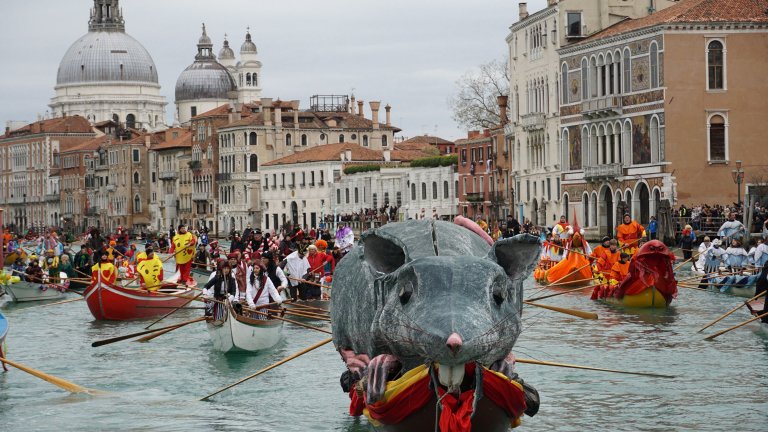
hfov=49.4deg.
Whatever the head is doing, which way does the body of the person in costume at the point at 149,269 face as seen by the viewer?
toward the camera

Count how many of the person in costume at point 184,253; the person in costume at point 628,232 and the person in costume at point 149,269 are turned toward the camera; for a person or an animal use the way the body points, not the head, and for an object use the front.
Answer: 3

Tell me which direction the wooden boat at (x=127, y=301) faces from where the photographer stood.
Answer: facing the viewer and to the left of the viewer

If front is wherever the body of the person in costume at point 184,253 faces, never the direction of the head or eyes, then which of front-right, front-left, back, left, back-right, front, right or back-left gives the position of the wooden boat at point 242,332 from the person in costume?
front

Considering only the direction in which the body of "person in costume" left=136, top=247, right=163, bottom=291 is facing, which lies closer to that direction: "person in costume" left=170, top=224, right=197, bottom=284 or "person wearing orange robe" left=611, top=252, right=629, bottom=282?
the person wearing orange robe

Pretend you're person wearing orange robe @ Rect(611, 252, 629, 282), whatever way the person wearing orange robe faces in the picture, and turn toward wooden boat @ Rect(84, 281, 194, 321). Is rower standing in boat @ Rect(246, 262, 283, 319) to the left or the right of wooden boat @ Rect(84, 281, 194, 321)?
left

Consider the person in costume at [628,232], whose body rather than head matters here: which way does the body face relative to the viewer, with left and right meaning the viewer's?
facing the viewer

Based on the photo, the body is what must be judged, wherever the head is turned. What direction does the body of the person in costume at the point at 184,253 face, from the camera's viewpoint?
toward the camera

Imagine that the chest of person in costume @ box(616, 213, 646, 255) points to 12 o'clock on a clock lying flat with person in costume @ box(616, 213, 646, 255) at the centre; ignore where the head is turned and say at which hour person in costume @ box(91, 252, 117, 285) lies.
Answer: person in costume @ box(91, 252, 117, 285) is roughly at 2 o'clock from person in costume @ box(616, 213, 646, 255).
